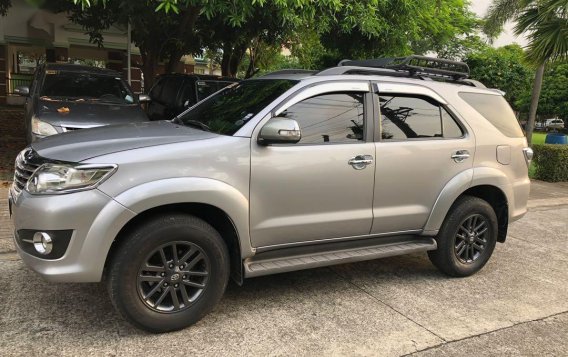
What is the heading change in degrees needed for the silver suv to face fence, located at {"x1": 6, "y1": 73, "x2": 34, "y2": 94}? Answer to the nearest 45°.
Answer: approximately 90° to its right

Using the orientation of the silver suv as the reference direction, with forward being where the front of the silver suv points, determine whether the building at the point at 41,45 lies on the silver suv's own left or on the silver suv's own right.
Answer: on the silver suv's own right

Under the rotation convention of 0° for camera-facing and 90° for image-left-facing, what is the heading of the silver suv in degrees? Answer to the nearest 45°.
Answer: approximately 45°

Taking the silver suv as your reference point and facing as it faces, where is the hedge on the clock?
The hedge is roughly at 6 o'clock from the silver suv.

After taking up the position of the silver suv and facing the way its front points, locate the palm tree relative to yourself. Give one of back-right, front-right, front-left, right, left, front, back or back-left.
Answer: back
